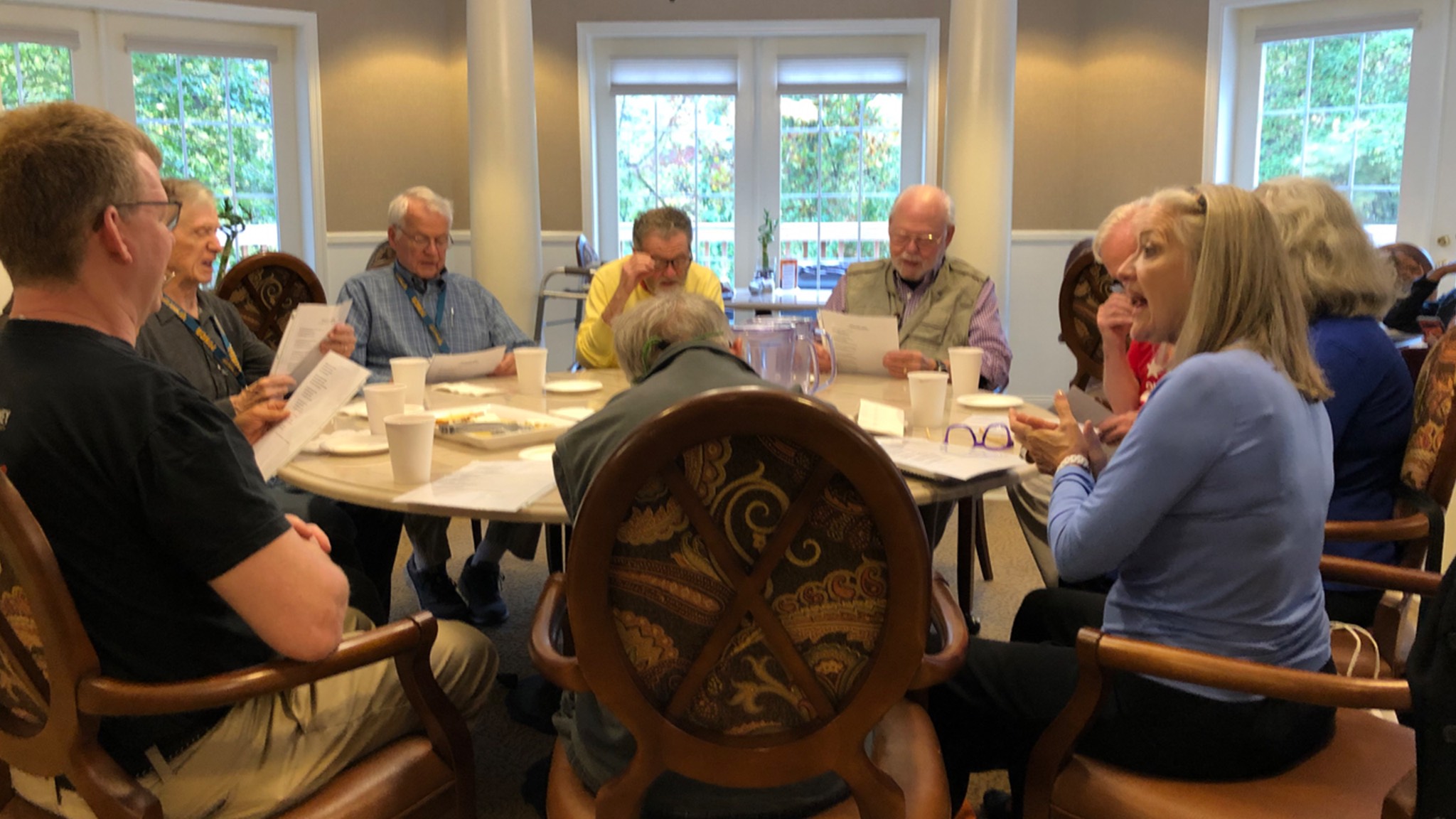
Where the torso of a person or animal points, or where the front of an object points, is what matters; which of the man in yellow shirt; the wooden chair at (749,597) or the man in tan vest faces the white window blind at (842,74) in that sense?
the wooden chair

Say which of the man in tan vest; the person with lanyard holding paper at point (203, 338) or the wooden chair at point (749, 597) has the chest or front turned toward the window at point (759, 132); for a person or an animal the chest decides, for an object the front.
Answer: the wooden chair

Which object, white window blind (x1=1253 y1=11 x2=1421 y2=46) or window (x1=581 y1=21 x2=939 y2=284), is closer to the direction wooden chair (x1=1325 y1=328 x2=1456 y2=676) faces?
the window

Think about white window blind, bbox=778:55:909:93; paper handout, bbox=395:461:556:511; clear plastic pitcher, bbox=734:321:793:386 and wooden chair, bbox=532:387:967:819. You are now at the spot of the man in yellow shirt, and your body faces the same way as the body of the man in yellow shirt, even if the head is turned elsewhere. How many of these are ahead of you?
3

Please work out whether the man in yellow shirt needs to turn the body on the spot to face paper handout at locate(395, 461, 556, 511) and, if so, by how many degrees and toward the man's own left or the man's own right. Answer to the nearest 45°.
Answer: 0° — they already face it

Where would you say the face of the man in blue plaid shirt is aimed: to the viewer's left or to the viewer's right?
to the viewer's right

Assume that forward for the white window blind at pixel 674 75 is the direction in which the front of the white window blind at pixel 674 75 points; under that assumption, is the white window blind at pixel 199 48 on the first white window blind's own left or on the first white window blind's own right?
on the first white window blind's own right

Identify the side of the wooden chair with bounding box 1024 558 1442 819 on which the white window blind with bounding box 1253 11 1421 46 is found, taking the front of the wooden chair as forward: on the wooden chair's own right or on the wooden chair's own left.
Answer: on the wooden chair's own right

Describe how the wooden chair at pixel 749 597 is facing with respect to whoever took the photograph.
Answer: facing away from the viewer

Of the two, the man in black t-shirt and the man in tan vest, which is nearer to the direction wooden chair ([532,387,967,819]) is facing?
the man in tan vest
